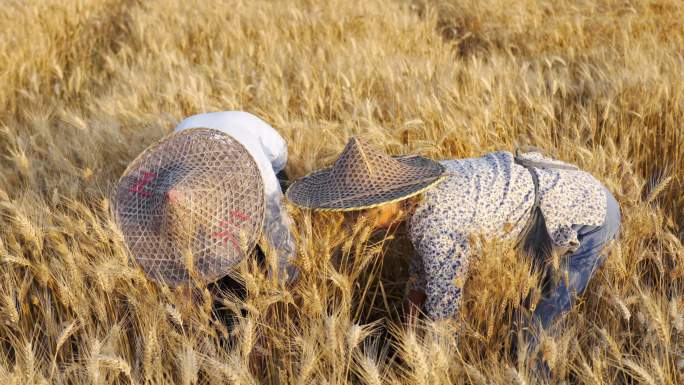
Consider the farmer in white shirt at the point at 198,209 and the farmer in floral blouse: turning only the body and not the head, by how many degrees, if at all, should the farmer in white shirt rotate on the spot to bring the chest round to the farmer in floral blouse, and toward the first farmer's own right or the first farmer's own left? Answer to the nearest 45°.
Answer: approximately 135° to the first farmer's own left

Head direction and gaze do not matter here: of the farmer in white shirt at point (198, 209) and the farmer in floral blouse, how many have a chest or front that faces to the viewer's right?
0

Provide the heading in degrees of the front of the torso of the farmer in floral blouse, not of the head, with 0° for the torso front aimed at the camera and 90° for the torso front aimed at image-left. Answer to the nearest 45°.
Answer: approximately 90°

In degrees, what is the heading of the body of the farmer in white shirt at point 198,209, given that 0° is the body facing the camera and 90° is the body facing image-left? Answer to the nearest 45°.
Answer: approximately 45°

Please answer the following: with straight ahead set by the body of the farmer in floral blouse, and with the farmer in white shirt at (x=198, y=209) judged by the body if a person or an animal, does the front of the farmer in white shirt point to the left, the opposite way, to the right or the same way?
to the left

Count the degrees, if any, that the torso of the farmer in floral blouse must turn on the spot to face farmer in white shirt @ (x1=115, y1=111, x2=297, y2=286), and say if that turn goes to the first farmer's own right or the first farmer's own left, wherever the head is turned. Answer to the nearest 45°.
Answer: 0° — they already face them
